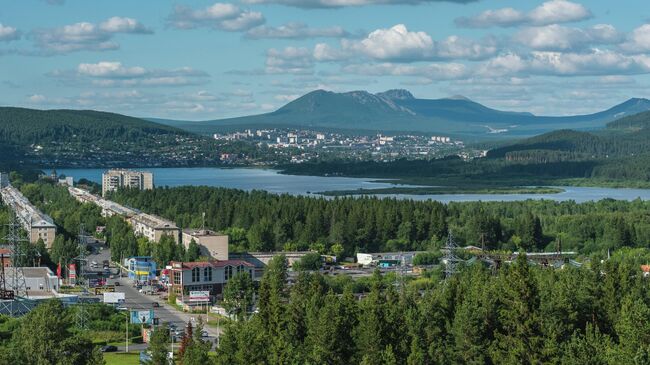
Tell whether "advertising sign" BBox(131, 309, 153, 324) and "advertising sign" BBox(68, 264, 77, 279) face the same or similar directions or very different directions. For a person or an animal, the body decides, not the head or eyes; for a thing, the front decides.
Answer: same or similar directions

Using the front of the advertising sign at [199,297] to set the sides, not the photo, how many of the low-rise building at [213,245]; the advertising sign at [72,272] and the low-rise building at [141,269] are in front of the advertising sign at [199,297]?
0

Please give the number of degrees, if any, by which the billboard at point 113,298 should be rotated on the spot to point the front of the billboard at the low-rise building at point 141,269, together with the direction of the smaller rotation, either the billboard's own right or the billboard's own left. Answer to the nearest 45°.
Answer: approximately 180°

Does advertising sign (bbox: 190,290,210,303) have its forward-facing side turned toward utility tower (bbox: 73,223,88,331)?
no

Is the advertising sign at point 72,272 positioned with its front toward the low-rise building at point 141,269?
no

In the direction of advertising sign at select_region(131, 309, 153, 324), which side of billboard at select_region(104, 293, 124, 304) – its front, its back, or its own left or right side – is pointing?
front

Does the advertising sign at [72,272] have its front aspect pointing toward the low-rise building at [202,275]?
no

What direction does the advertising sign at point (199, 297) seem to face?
toward the camera

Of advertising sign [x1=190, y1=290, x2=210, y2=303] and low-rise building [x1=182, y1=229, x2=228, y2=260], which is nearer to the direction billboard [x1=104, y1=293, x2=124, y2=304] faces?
the advertising sign

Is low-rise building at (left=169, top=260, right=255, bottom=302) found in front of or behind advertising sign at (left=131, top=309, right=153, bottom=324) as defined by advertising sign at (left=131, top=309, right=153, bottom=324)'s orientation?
behind

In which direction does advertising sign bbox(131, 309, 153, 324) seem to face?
toward the camera

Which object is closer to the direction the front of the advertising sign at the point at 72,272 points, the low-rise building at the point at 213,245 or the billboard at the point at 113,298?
the billboard

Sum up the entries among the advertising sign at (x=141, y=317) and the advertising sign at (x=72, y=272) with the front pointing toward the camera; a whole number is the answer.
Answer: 2

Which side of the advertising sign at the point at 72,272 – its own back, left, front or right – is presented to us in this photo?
front
